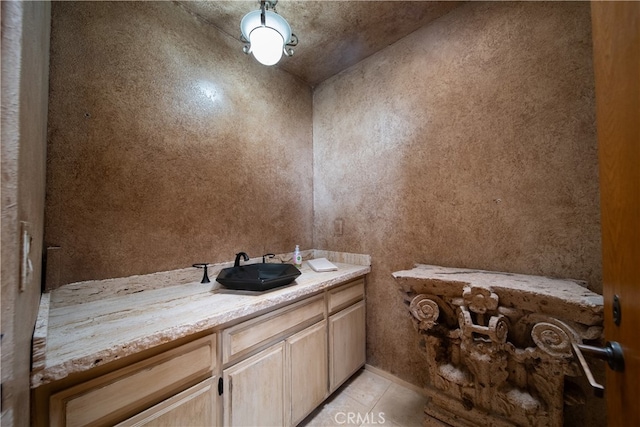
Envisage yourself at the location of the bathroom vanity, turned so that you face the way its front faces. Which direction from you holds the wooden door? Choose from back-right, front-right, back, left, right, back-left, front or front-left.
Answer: front

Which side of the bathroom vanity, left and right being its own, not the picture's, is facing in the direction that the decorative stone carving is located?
front

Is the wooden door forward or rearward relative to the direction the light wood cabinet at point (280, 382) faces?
forward

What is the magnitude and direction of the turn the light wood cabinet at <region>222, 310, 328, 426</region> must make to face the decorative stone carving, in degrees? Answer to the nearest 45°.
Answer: approximately 45° to its left
